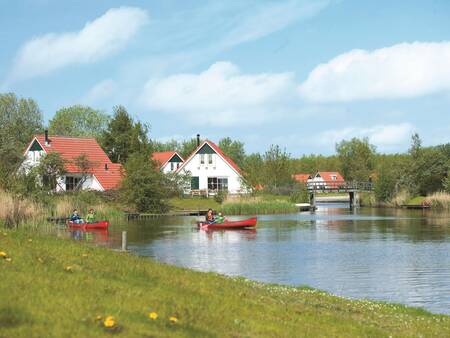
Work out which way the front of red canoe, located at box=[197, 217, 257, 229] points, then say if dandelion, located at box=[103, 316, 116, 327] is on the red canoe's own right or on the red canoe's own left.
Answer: on the red canoe's own right

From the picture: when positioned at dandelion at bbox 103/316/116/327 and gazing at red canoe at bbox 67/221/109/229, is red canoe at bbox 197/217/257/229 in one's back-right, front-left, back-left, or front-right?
front-right

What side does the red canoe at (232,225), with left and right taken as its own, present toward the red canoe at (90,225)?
back

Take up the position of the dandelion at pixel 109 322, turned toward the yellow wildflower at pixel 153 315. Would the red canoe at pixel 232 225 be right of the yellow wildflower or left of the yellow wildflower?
left

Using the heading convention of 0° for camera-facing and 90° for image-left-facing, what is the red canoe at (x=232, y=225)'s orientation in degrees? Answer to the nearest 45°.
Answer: approximately 270°

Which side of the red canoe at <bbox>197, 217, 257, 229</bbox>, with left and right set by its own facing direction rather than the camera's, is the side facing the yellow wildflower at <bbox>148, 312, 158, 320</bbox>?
right

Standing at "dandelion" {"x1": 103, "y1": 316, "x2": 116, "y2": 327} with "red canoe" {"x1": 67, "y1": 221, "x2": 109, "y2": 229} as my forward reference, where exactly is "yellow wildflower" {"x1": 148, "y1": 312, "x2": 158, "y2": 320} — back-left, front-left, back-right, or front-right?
front-right
